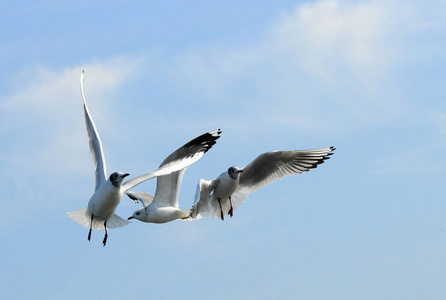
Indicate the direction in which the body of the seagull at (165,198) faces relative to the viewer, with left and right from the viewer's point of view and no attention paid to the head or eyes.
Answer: facing to the left of the viewer

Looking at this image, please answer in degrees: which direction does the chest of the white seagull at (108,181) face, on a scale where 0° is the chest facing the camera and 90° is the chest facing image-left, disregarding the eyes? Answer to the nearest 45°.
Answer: approximately 315°

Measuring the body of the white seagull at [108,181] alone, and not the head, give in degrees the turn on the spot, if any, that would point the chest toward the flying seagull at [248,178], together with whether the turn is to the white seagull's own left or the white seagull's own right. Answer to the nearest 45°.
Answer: approximately 45° to the white seagull's own left

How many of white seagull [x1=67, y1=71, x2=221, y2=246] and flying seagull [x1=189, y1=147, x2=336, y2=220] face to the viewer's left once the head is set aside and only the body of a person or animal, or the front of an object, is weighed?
0

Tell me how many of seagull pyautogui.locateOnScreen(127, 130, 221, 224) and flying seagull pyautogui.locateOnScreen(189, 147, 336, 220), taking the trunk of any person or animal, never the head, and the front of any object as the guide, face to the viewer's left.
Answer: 1

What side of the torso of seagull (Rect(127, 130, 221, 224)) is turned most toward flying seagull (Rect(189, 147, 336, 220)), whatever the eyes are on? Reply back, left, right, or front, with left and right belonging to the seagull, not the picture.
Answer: back

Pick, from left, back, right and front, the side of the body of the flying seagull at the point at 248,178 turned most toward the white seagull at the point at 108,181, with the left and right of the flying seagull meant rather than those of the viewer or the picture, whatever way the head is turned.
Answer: right
